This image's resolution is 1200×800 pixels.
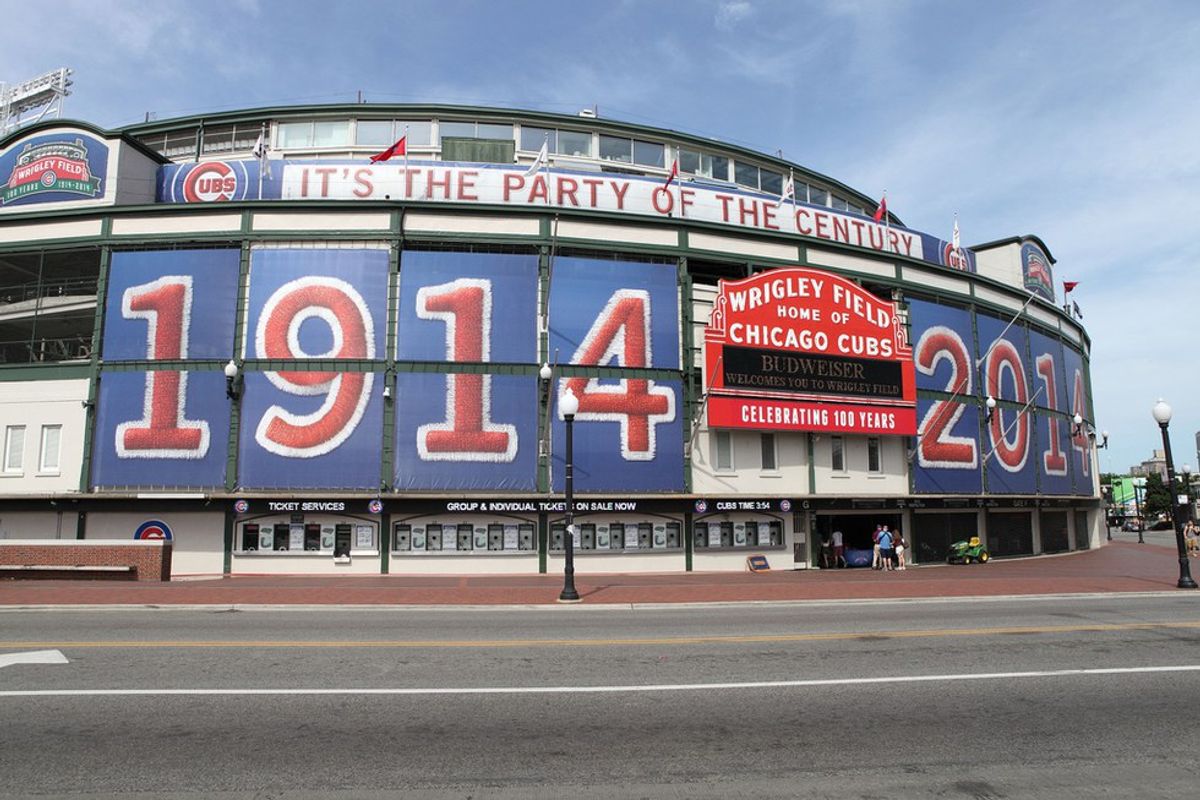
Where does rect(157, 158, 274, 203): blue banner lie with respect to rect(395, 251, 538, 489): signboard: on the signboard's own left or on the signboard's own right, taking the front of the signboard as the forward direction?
on the signboard's own right

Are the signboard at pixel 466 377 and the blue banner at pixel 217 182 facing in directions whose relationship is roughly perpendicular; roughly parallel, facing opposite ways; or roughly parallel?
roughly parallel

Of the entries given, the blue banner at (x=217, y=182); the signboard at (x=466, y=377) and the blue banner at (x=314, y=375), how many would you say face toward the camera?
3

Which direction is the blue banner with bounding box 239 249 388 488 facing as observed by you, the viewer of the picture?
facing the viewer

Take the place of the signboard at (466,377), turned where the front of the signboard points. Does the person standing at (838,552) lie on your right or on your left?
on your left

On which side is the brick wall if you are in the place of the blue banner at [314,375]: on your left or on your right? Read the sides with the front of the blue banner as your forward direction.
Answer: on your right

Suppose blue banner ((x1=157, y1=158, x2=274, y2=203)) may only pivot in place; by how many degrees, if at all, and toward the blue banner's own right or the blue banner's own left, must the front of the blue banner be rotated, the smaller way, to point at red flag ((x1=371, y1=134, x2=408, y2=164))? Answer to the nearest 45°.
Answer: approximately 45° to the blue banner's own left

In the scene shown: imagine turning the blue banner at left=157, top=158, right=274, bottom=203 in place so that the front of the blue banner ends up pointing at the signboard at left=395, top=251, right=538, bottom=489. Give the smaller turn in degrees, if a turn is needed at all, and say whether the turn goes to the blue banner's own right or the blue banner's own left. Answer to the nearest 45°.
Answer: approximately 45° to the blue banner's own left

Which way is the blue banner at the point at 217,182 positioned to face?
toward the camera

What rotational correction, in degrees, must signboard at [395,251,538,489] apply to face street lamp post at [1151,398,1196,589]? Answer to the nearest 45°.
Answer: approximately 45° to its left

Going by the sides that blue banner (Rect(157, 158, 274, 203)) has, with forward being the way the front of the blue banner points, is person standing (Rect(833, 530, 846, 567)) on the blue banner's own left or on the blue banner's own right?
on the blue banner's own left

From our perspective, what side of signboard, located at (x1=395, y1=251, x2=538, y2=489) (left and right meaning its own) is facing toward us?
front

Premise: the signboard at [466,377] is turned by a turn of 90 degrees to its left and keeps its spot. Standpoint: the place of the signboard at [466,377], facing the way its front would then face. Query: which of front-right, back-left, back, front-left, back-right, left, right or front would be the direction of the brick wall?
back
